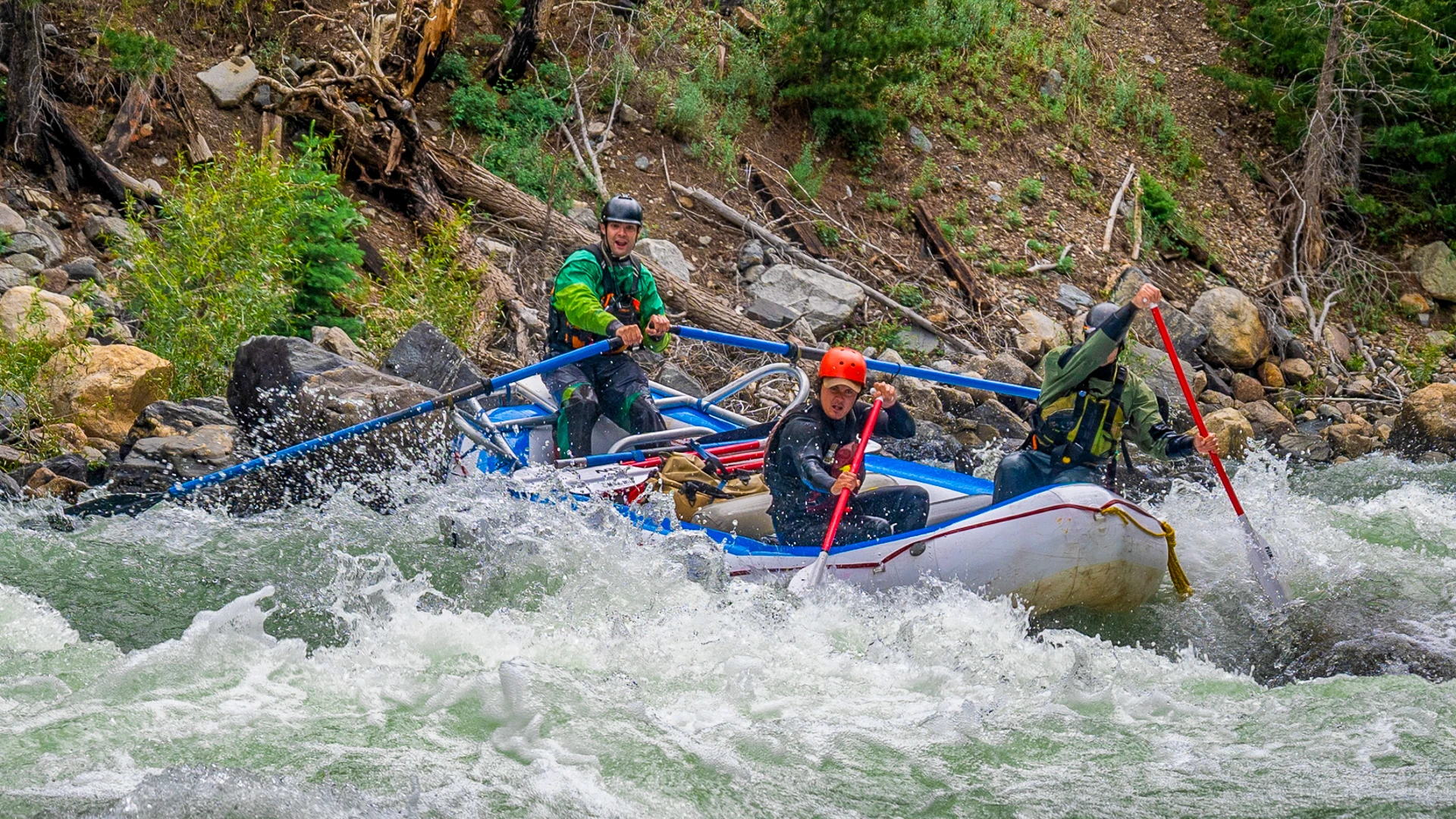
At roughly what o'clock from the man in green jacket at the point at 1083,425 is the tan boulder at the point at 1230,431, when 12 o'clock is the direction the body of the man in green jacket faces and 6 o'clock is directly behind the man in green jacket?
The tan boulder is roughly at 8 o'clock from the man in green jacket.

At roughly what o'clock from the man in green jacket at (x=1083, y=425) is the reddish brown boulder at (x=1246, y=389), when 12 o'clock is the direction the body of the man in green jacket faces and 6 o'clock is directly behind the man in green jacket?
The reddish brown boulder is roughly at 8 o'clock from the man in green jacket.

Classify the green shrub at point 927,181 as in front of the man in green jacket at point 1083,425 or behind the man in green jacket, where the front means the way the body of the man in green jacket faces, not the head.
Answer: behind

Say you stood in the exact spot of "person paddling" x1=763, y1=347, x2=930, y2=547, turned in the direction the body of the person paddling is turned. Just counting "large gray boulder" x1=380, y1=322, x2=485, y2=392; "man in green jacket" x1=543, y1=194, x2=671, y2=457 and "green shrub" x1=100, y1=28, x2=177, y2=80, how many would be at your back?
3

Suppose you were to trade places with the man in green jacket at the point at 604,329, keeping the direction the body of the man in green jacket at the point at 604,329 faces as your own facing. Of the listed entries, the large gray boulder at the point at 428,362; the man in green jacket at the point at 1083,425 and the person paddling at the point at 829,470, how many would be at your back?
1

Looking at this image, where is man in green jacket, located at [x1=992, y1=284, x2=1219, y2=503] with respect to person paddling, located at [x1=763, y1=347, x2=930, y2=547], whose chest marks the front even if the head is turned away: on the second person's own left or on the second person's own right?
on the second person's own left

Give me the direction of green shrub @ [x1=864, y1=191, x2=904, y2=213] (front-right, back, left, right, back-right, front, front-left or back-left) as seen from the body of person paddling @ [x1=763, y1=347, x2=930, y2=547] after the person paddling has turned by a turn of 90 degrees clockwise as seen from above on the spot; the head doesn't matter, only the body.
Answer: back-right

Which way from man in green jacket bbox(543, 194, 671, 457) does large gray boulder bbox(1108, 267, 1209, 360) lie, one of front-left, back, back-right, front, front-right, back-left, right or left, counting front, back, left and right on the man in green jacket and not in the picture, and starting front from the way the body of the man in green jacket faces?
left

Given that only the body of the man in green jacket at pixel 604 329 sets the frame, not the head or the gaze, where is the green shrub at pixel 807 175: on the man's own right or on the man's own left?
on the man's own left

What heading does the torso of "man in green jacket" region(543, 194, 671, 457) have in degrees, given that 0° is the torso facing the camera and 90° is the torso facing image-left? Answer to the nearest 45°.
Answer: approximately 315°

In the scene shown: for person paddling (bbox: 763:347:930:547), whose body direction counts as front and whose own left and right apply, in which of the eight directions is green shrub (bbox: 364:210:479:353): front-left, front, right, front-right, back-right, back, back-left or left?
back
